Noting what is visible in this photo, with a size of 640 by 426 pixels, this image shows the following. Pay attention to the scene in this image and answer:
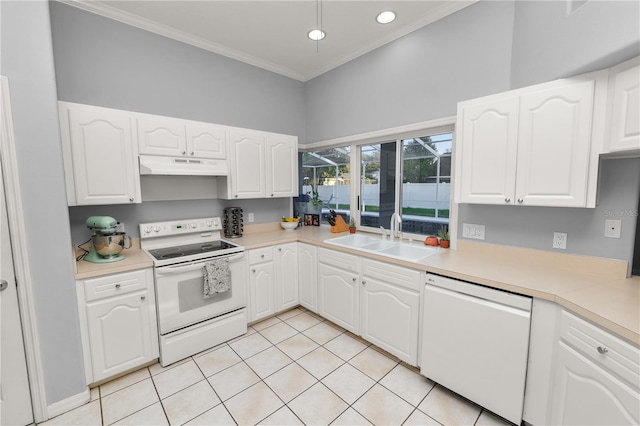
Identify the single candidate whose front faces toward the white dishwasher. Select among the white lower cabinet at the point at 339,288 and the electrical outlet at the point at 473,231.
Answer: the electrical outlet

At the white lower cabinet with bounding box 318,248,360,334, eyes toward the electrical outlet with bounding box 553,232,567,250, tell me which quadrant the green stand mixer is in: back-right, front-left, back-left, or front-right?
back-right

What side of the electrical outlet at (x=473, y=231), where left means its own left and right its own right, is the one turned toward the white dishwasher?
front

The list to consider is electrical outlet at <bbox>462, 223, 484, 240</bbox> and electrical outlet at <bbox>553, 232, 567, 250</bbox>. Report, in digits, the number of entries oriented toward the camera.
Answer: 2

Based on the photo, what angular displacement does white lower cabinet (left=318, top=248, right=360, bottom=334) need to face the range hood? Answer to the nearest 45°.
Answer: approximately 45° to its right

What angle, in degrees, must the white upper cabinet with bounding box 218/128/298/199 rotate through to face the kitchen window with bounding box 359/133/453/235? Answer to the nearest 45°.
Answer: approximately 45° to its left

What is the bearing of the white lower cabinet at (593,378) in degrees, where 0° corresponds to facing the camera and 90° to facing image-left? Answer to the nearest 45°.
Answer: approximately 45°

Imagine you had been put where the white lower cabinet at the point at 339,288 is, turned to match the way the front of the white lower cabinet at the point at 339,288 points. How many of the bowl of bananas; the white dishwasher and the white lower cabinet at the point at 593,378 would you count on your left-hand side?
2

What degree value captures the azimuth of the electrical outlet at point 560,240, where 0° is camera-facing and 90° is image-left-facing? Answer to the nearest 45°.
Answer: approximately 0°

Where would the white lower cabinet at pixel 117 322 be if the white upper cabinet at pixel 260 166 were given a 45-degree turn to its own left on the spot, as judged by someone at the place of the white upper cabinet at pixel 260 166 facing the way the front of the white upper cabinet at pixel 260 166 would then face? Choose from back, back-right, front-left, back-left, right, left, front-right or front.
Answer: back-right

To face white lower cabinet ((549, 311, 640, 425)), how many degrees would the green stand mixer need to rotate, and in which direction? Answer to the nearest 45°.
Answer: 0° — it already faces it

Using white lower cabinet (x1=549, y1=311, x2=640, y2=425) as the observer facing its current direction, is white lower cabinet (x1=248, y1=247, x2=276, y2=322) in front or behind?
in front

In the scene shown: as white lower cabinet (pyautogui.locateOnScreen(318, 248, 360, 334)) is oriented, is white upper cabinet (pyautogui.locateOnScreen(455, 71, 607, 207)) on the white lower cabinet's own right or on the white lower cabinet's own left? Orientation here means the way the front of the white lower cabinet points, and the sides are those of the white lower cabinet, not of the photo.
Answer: on the white lower cabinet's own left

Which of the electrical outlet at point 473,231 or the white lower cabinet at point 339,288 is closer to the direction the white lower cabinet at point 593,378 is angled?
the white lower cabinet

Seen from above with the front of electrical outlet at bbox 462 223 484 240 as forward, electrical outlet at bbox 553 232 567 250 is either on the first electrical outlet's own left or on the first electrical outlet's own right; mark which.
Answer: on the first electrical outlet's own left

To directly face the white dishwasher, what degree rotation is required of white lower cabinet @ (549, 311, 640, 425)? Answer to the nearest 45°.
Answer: approximately 45° to its right
